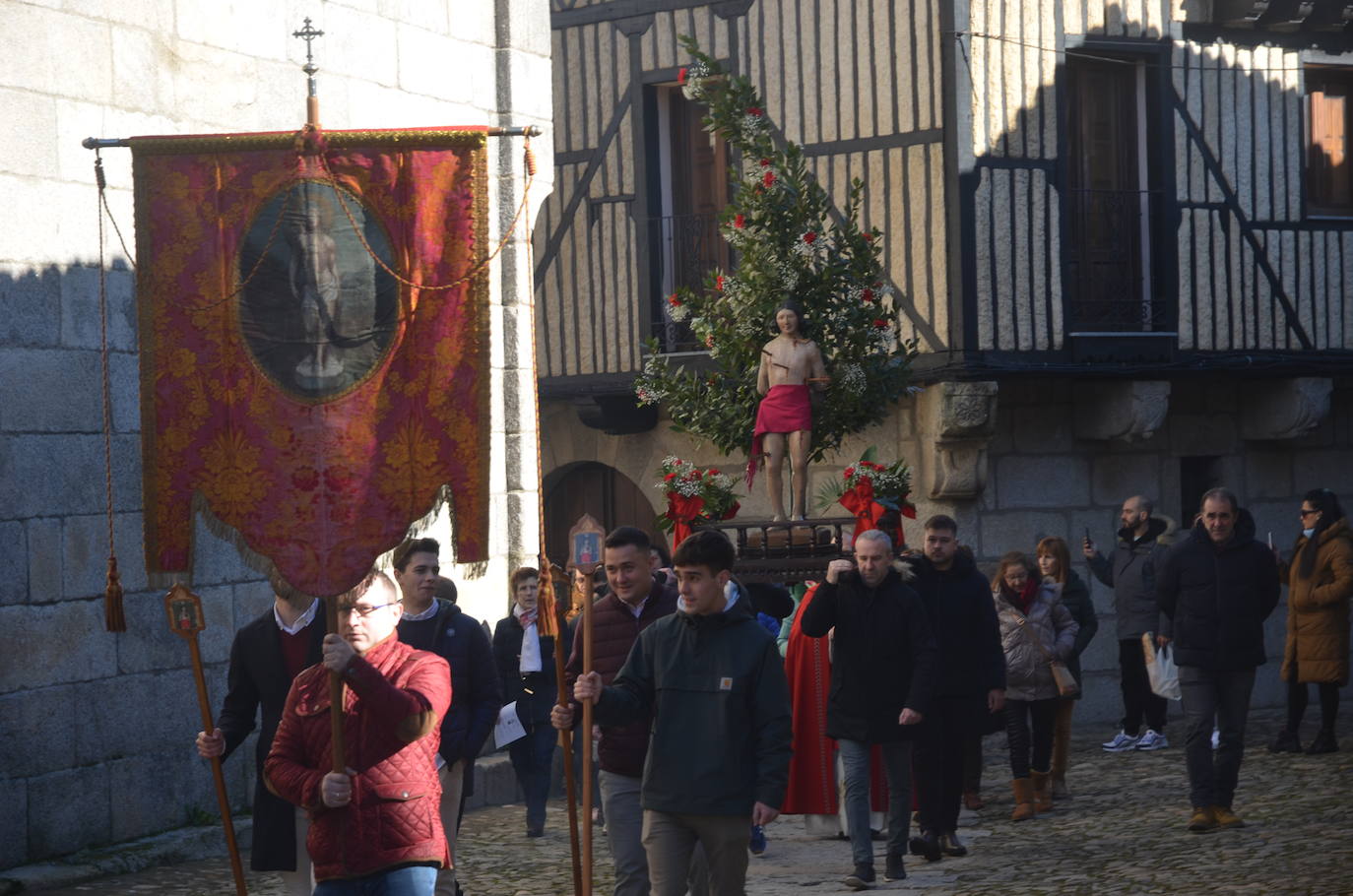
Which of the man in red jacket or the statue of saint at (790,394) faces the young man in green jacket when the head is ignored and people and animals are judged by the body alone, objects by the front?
the statue of saint

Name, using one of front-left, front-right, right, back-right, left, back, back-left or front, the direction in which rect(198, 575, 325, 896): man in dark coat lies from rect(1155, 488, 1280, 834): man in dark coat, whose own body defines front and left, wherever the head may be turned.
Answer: front-right

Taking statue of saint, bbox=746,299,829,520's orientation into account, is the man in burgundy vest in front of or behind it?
in front

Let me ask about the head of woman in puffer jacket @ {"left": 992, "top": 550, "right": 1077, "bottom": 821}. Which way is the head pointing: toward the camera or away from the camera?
toward the camera

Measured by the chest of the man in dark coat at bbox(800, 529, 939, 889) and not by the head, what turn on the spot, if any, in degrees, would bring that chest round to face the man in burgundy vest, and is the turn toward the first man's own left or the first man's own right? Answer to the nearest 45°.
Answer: approximately 45° to the first man's own right

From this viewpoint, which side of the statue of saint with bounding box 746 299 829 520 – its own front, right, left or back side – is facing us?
front

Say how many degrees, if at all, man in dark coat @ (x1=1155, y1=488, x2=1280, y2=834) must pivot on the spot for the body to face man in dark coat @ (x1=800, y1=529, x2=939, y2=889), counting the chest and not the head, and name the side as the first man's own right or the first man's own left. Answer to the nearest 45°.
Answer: approximately 45° to the first man's own right

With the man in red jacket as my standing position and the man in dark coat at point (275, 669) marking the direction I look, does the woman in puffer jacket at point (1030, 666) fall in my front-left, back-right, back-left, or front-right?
front-right

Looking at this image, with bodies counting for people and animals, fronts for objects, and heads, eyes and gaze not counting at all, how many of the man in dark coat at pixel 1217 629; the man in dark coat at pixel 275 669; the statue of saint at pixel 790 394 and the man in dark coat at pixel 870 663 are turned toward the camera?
4

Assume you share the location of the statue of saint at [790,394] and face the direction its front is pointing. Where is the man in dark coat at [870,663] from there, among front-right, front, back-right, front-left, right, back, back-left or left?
front

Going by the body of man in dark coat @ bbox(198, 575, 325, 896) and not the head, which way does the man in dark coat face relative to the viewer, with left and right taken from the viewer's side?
facing the viewer

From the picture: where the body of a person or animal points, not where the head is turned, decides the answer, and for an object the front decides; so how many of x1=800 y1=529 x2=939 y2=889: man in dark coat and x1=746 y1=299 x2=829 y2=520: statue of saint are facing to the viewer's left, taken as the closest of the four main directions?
0

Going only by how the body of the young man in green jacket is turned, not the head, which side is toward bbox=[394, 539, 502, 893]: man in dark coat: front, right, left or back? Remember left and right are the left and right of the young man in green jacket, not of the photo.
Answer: right

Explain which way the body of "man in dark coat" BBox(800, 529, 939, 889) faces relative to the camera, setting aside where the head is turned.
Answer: toward the camera

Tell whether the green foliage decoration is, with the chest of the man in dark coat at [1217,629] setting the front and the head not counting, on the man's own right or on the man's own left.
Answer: on the man's own right

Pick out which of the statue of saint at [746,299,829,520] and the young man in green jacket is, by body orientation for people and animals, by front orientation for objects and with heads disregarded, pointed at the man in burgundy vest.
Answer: the statue of saint
